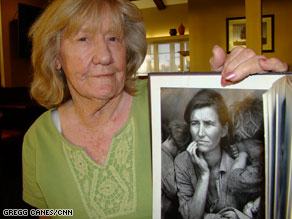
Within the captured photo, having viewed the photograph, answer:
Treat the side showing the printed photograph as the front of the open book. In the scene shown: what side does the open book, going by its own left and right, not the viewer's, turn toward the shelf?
back

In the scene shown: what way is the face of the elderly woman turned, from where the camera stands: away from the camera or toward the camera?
toward the camera

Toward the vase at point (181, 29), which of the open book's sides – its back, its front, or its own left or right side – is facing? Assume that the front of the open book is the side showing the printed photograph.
back

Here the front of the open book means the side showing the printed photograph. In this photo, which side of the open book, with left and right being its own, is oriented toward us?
front

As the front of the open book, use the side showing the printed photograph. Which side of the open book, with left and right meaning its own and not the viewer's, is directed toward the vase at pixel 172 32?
back
